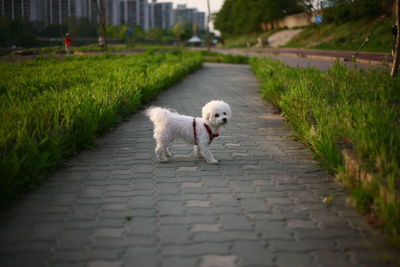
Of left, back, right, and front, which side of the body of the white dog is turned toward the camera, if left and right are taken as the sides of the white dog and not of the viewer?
right

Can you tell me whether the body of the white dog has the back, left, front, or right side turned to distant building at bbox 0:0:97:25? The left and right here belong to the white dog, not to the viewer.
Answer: left
